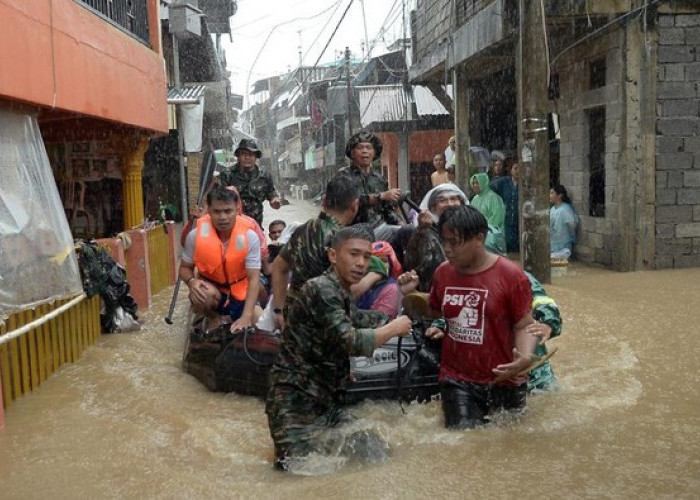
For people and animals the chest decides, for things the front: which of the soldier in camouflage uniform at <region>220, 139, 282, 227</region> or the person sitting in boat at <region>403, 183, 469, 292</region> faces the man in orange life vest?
the soldier in camouflage uniform

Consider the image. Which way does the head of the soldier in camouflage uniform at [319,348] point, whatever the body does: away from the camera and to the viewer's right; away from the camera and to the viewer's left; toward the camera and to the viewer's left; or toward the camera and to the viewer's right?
toward the camera and to the viewer's right

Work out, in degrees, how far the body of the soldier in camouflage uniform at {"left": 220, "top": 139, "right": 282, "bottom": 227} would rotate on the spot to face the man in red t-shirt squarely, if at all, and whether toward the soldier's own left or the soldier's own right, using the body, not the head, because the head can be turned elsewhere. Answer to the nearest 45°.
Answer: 0° — they already face them

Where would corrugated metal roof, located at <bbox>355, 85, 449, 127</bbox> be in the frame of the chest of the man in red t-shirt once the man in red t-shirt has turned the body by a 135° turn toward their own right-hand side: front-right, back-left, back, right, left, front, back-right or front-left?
front

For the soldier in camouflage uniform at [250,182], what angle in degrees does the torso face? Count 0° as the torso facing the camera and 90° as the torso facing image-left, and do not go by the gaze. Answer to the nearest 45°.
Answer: approximately 0°

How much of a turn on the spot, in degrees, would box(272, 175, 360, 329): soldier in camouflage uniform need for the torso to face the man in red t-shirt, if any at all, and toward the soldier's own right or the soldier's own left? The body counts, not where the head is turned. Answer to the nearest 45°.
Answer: approximately 90° to the soldier's own right

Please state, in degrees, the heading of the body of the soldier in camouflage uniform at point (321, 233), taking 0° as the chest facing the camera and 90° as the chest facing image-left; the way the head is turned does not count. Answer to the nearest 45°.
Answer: approximately 225°

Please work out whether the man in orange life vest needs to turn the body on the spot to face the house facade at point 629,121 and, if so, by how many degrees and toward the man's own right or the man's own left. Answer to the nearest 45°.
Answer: approximately 135° to the man's own left
